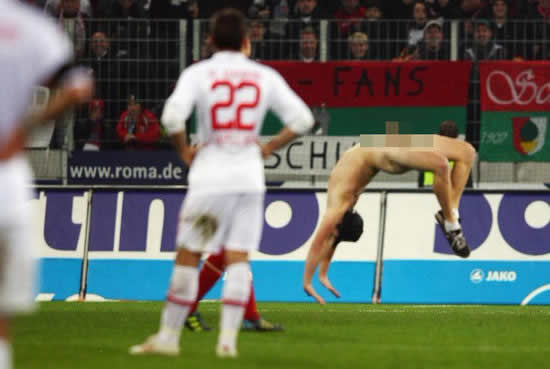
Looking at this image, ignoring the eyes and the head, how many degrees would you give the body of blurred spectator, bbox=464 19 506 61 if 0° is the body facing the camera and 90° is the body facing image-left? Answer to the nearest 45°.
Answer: approximately 0°

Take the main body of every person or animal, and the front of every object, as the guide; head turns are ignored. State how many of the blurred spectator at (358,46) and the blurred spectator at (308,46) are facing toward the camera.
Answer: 2

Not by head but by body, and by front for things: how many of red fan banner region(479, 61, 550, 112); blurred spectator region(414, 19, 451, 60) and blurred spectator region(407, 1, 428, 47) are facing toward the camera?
3

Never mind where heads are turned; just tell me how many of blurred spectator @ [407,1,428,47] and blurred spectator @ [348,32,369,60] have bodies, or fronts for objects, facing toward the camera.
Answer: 2

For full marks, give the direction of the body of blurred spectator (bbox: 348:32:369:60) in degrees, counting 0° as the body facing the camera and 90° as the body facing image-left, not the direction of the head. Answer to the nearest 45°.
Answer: approximately 0°
